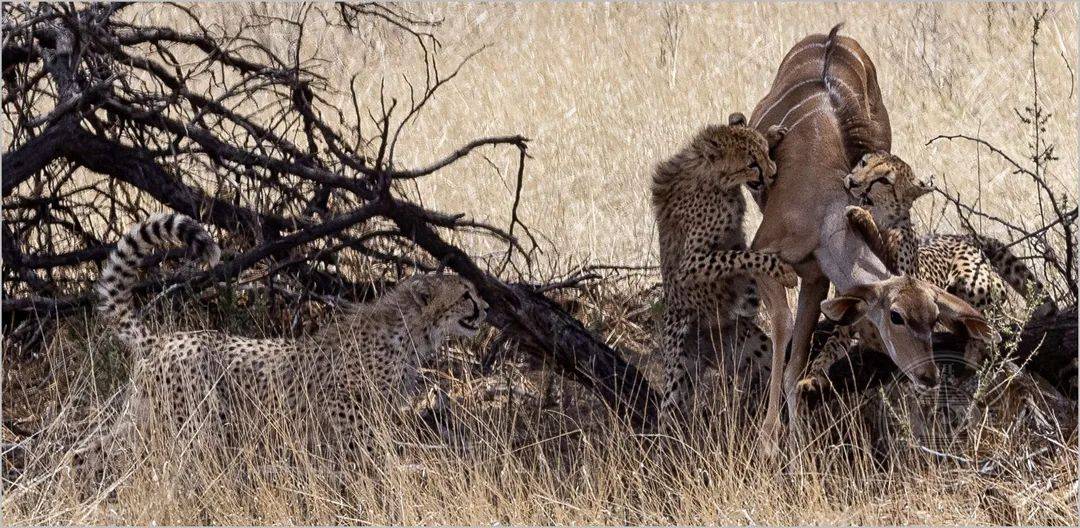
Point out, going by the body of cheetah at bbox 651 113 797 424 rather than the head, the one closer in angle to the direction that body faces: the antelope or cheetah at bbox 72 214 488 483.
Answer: the antelope

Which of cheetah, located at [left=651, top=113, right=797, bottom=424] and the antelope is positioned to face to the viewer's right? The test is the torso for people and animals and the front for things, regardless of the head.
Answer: the cheetah

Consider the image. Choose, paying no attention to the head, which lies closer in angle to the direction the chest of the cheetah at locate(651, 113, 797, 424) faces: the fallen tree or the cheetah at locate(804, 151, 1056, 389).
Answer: the cheetah

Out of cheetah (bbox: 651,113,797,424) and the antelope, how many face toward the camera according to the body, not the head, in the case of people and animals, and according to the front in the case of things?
1

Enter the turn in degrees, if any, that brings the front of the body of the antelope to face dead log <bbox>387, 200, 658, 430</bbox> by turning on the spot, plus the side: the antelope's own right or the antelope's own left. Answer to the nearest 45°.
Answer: approximately 90° to the antelope's own right

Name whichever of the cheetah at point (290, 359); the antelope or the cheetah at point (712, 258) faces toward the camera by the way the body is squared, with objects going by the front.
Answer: the antelope

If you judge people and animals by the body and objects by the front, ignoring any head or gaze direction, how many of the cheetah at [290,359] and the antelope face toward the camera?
1

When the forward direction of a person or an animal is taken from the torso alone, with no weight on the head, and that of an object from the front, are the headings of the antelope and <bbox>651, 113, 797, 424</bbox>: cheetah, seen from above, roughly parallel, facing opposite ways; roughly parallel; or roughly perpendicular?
roughly perpendicular

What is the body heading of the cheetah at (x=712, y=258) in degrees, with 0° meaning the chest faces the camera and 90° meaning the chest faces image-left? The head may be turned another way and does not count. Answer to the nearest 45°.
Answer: approximately 270°

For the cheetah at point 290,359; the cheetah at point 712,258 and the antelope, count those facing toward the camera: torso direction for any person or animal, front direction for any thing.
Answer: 1

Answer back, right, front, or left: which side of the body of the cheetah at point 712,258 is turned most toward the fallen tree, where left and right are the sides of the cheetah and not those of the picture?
back

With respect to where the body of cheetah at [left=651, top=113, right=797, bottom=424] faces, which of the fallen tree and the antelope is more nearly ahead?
the antelope

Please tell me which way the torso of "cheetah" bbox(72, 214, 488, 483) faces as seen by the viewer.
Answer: to the viewer's right

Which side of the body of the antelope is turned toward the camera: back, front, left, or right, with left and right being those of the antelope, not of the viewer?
front

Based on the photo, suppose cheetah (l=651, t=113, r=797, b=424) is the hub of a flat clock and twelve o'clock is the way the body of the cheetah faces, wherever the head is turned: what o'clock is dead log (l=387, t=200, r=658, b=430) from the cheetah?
The dead log is roughly at 5 o'clock from the cheetah.
